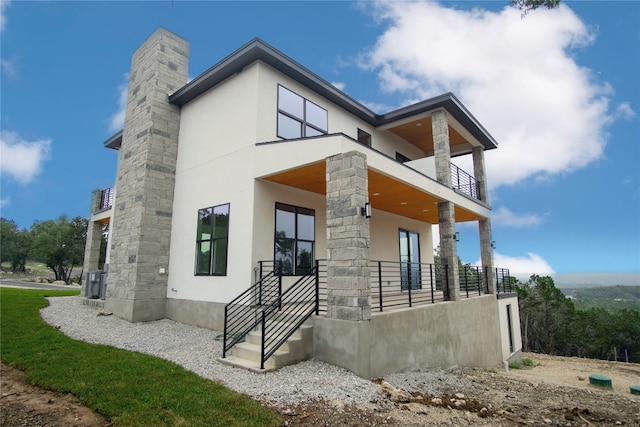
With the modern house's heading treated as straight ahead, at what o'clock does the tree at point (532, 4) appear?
The tree is roughly at 12 o'clock from the modern house.

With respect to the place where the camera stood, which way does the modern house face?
facing the viewer and to the right of the viewer

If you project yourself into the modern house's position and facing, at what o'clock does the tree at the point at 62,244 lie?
The tree is roughly at 6 o'clock from the modern house.

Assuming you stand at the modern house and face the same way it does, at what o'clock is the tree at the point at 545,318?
The tree is roughly at 9 o'clock from the modern house.

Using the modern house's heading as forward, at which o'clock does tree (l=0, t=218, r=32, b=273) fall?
The tree is roughly at 6 o'clock from the modern house.

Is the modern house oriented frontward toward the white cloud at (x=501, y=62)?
no
